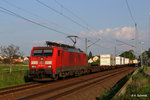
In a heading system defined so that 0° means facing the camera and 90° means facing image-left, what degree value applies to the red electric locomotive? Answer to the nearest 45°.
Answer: approximately 45°
